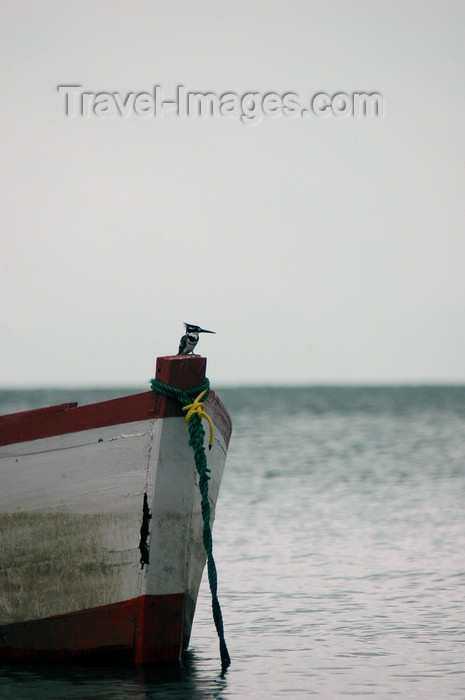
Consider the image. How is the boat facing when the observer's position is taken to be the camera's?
facing the viewer and to the right of the viewer
